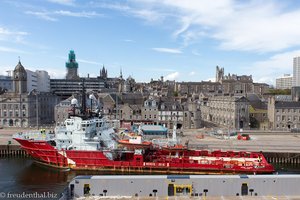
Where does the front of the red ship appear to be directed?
to the viewer's left
